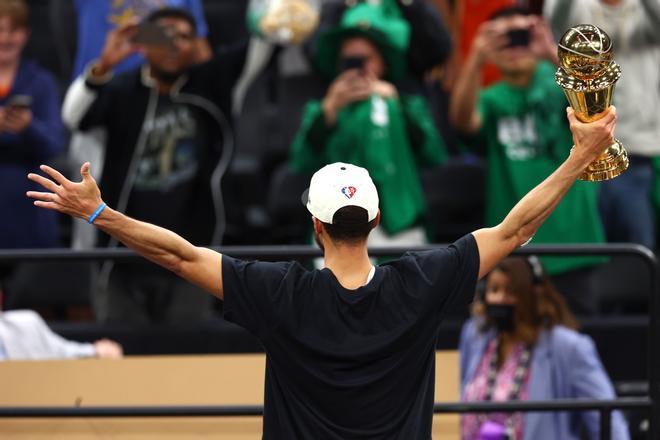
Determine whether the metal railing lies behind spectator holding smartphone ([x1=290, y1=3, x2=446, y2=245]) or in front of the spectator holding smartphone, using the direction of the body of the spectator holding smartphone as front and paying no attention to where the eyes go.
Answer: in front

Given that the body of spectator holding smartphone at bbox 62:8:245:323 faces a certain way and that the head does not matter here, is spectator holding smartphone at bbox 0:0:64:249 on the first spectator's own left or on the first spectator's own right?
on the first spectator's own right

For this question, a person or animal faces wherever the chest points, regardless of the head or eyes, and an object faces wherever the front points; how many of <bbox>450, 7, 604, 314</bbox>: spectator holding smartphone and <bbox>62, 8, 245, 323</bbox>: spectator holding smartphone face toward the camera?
2

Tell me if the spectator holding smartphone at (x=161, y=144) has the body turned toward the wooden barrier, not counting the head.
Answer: yes

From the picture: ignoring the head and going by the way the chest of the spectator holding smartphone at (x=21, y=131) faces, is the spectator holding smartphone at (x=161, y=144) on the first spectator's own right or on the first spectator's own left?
on the first spectator's own left

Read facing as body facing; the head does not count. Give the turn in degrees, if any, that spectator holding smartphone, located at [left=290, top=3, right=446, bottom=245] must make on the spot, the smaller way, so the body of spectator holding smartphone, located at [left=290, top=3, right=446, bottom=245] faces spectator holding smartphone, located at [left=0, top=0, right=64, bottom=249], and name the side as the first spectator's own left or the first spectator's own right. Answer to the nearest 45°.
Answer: approximately 90° to the first spectator's own right

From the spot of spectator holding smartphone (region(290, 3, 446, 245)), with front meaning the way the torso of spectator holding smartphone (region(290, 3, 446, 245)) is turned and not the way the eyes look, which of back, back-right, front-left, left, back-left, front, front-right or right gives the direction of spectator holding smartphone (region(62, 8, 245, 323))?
right

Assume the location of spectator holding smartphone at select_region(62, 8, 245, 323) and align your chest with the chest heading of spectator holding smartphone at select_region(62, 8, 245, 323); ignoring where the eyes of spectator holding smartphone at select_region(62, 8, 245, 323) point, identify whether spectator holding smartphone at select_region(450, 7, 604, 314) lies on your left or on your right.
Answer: on your left

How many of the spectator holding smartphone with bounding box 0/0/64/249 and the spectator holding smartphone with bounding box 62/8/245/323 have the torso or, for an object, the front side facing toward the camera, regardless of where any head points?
2

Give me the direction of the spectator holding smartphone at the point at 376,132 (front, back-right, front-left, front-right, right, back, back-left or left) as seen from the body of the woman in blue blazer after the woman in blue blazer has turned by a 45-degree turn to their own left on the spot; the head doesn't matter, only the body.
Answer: back-right

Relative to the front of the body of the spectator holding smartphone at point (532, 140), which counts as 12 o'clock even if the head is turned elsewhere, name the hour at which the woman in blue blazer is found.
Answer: The woman in blue blazer is roughly at 12 o'clock from the spectator holding smartphone.

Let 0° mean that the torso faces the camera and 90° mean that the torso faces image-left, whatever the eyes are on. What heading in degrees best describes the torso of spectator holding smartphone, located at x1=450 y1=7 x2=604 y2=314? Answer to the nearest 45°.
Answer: approximately 0°

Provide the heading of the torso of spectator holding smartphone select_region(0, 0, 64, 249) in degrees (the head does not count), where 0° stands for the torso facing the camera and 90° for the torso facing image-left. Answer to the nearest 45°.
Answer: approximately 0°
